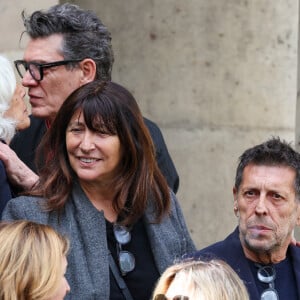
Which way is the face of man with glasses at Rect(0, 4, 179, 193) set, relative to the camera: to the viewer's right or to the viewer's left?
to the viewer's left

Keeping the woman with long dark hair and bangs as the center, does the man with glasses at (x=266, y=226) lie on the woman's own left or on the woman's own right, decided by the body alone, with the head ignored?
on the woman's own left

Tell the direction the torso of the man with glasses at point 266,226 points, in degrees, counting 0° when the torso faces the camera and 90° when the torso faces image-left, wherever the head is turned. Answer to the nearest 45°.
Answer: approximately 0°

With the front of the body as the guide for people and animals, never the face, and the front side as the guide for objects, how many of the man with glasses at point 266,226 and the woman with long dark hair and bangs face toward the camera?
2

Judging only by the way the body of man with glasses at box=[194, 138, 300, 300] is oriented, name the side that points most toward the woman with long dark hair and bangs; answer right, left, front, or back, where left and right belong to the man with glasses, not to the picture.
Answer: right

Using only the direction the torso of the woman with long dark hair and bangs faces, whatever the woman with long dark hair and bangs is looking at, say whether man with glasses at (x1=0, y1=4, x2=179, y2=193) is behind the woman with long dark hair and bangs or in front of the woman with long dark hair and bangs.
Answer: behind

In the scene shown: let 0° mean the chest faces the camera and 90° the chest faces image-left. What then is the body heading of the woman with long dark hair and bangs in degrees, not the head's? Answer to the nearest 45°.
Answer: approximately 0°
